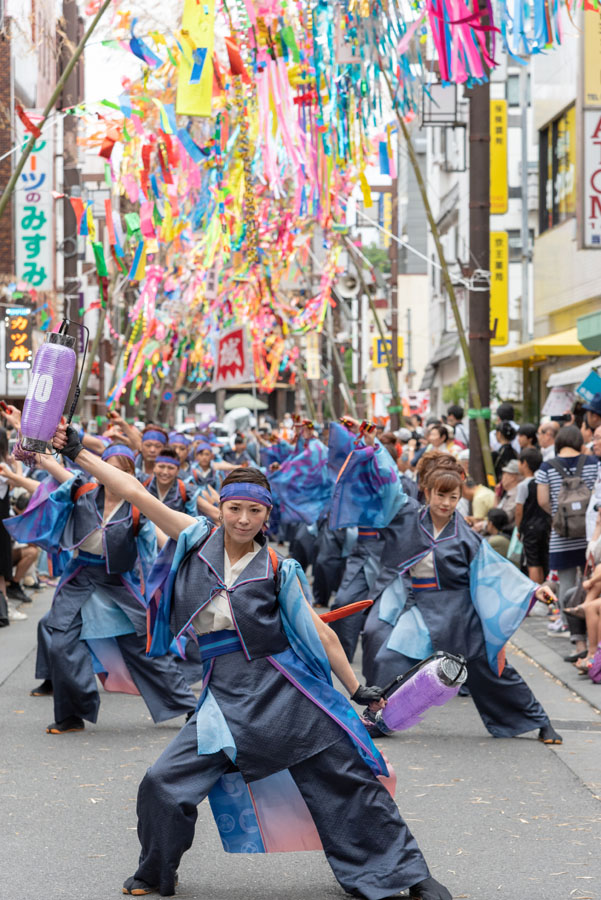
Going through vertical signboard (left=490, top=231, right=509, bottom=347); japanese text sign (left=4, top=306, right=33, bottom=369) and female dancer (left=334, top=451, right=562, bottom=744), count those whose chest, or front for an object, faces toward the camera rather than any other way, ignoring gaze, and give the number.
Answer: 3

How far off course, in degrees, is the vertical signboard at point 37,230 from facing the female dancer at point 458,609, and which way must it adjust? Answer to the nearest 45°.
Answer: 0° — it already faces them

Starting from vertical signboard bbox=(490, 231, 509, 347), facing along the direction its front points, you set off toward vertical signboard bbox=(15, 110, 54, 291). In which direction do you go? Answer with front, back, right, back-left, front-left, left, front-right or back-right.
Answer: right

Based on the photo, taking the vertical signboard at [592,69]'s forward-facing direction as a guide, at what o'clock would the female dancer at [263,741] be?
The female dancer is roughly at 12 o'clock from the vertical signboard.

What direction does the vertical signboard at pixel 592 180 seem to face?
toward the camera

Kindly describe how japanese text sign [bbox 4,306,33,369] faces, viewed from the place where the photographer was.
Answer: facing the viewer

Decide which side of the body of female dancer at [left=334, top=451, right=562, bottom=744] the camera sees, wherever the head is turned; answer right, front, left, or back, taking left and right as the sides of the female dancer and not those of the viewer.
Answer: front

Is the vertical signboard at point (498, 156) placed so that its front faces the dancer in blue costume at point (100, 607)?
yes

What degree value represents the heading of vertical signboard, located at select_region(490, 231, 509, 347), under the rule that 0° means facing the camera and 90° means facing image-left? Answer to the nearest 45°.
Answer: approximately 0°

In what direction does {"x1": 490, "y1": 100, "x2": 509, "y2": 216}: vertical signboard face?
toward the camera

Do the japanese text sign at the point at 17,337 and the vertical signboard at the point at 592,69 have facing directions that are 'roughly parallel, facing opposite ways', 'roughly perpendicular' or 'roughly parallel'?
roughly parallel

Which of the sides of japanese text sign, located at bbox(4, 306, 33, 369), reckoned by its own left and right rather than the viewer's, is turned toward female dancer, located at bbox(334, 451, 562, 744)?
front
